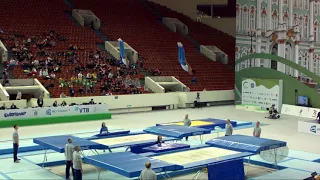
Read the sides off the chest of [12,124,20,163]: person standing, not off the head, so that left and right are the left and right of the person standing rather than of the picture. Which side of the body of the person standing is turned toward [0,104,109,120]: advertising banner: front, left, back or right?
left

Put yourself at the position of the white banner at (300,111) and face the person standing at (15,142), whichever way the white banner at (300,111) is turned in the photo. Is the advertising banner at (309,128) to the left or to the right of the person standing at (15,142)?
left

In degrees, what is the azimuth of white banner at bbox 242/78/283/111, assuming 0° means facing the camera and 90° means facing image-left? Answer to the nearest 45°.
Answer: approximately 45°

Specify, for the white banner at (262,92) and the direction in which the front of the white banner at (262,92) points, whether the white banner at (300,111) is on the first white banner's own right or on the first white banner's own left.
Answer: on the first white banner's own left

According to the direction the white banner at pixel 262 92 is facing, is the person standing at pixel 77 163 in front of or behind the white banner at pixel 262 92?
in front

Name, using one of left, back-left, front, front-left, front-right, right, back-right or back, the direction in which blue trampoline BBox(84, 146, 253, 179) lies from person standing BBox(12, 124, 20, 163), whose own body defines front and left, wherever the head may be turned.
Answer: front-right

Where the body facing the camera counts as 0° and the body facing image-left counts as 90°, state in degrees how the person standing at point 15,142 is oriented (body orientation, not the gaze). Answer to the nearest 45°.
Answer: approximately 270°

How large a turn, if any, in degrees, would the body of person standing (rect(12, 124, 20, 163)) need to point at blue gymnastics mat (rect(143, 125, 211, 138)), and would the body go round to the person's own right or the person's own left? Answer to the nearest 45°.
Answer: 0° — they already face it

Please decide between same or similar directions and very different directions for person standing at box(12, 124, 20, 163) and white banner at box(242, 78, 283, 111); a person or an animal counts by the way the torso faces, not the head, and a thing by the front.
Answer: very different directions

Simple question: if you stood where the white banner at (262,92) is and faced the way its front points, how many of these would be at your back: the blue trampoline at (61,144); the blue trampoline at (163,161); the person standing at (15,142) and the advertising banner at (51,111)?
0

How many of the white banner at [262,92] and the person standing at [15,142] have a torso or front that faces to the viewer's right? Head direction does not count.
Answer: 1

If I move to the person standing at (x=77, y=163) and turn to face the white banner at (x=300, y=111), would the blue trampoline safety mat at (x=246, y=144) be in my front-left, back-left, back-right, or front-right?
front-right

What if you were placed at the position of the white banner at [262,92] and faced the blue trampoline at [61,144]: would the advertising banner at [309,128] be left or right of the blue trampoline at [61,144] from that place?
left

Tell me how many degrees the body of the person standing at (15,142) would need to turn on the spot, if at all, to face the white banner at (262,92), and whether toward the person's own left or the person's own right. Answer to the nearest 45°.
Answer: approximately 45° to the person's own left
